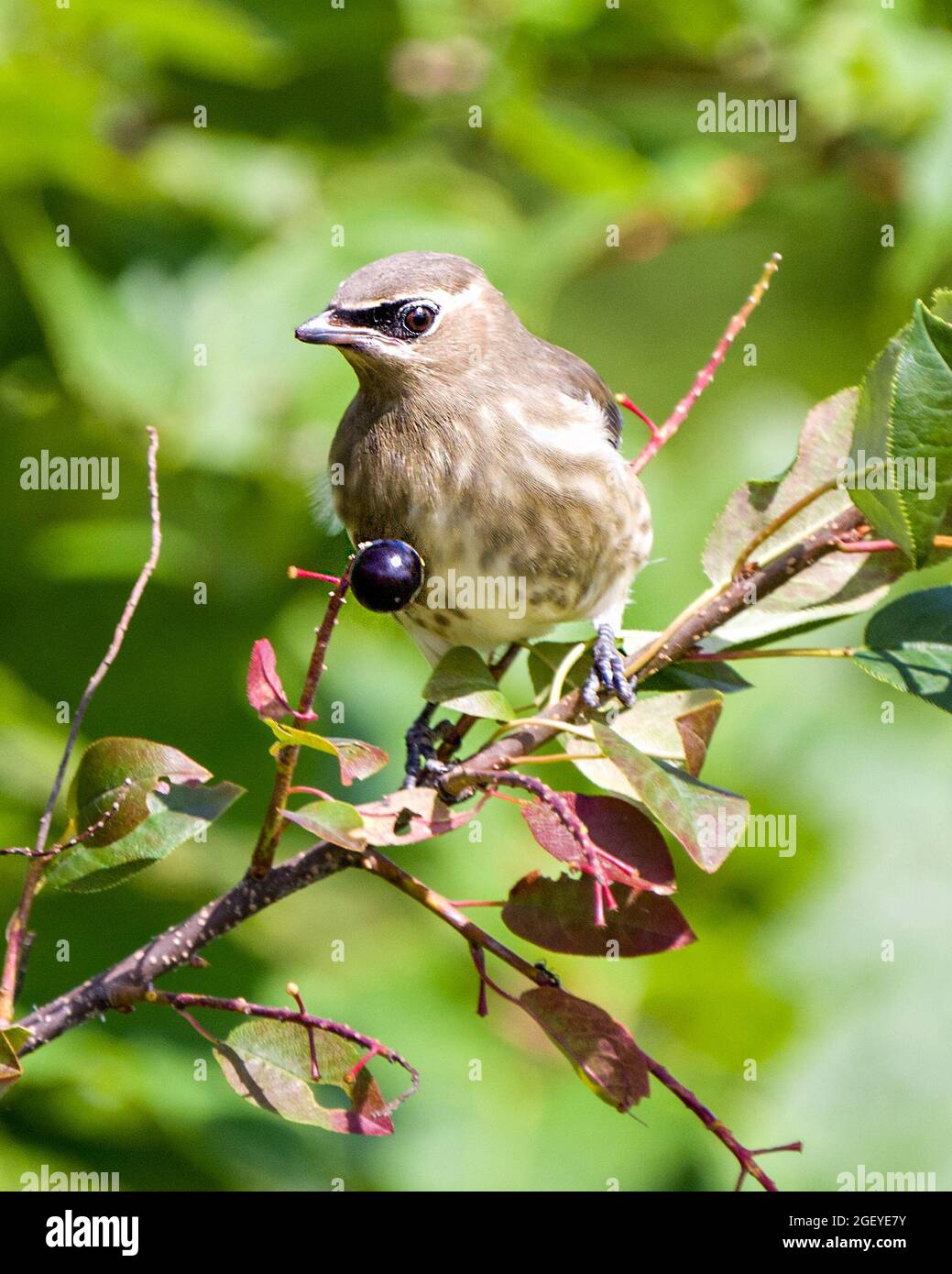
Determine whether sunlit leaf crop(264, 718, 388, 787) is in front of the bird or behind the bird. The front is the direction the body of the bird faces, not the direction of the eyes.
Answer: in front

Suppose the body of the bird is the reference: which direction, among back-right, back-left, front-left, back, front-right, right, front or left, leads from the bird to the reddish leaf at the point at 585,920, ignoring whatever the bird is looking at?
front-left

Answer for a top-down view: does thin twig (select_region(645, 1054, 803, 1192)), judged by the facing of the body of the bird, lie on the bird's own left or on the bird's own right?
on the bird's own left

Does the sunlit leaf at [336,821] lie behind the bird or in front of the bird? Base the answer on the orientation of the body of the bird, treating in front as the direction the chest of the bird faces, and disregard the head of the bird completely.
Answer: in front

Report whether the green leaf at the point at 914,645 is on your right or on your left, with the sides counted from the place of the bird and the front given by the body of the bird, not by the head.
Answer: on your left

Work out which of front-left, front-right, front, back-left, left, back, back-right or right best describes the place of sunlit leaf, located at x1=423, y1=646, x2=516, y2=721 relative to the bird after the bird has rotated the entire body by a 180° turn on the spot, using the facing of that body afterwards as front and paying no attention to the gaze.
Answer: back-right

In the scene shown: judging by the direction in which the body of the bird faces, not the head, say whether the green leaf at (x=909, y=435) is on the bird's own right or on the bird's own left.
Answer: on the bird's own left

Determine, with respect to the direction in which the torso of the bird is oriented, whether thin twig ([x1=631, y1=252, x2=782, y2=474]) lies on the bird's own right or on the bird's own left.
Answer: on the bird's own left

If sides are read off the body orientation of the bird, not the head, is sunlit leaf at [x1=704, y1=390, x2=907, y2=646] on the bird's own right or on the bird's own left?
on the bird's own left

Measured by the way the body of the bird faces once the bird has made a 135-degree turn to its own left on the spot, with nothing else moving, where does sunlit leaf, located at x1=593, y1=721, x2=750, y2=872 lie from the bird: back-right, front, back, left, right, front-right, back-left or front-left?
right
